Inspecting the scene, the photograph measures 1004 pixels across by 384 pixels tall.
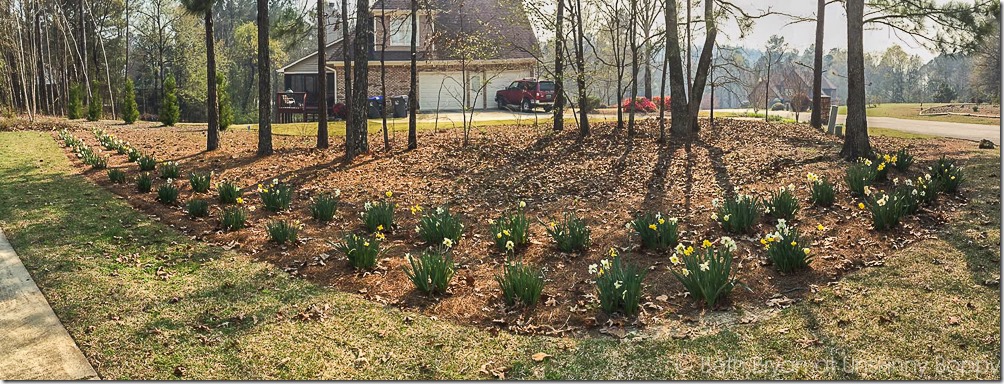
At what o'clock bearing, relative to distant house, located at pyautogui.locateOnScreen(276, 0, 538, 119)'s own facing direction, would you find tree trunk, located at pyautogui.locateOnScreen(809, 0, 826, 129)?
The tree trunk is roughly at 11 o'clock from the distant house.

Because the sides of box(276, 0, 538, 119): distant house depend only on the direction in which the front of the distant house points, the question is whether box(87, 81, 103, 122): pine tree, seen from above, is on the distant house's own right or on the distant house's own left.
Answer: on the distant house's own right

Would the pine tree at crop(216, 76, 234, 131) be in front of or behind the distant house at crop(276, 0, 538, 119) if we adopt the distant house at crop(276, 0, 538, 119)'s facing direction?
in front

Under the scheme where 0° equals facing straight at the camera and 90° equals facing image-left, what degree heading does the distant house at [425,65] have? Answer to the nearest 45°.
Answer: approximately 0°

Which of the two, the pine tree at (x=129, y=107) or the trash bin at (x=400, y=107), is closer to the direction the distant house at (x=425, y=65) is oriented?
the trash bin

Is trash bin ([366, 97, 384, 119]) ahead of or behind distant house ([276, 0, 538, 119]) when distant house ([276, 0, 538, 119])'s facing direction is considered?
ahead

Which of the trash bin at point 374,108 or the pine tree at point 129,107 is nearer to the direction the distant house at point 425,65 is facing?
the trash bin

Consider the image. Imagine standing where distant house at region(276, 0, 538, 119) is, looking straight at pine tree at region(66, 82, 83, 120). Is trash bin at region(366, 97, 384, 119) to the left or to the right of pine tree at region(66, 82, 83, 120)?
left

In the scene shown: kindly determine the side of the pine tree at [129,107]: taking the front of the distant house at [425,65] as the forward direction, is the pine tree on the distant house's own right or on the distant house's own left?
on the distant house's own right

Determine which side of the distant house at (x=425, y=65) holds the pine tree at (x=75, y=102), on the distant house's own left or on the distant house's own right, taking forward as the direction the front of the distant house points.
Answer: on the distant house's own right

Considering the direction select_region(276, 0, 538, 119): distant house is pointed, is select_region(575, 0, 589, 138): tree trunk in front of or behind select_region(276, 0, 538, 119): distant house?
in front
